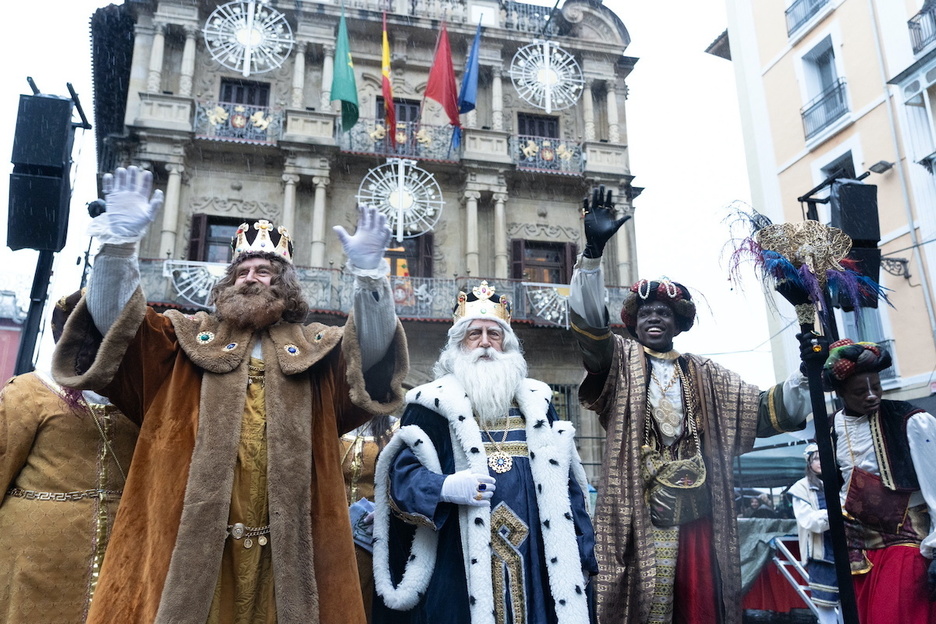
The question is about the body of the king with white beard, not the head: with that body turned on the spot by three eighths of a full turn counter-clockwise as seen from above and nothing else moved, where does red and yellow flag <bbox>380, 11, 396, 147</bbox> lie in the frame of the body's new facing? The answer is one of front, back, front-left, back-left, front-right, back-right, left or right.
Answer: front-left

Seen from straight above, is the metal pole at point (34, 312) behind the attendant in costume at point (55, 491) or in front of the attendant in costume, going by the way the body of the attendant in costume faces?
behind

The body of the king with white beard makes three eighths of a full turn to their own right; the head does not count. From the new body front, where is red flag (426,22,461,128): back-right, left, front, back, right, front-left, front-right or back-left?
front-right

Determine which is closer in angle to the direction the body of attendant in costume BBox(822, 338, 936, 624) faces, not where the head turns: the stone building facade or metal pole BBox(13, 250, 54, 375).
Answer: the metal pole

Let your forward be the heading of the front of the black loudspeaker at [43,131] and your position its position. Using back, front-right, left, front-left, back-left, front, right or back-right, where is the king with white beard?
front-left

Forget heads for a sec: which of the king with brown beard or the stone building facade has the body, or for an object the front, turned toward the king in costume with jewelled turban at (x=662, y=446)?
the stone building facade

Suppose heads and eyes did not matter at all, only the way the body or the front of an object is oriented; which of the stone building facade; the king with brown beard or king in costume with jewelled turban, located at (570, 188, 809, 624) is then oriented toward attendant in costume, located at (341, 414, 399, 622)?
the stone building facade

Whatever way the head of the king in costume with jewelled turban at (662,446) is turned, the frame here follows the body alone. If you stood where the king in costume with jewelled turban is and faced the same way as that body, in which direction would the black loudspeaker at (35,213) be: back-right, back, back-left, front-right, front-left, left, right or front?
right

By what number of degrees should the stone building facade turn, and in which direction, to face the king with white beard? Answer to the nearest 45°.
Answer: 0° — it already faces them

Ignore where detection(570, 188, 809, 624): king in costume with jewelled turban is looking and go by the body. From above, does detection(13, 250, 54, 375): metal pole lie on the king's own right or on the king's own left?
on the king's own right

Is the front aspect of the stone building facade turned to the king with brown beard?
yes

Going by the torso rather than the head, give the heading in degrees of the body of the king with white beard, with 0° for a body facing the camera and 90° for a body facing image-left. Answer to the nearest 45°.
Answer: approximately 0°

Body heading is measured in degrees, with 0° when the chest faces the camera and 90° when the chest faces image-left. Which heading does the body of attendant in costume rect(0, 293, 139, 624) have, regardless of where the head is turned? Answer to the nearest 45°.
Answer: approximately 315°

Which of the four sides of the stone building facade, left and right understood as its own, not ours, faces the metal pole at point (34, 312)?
front
